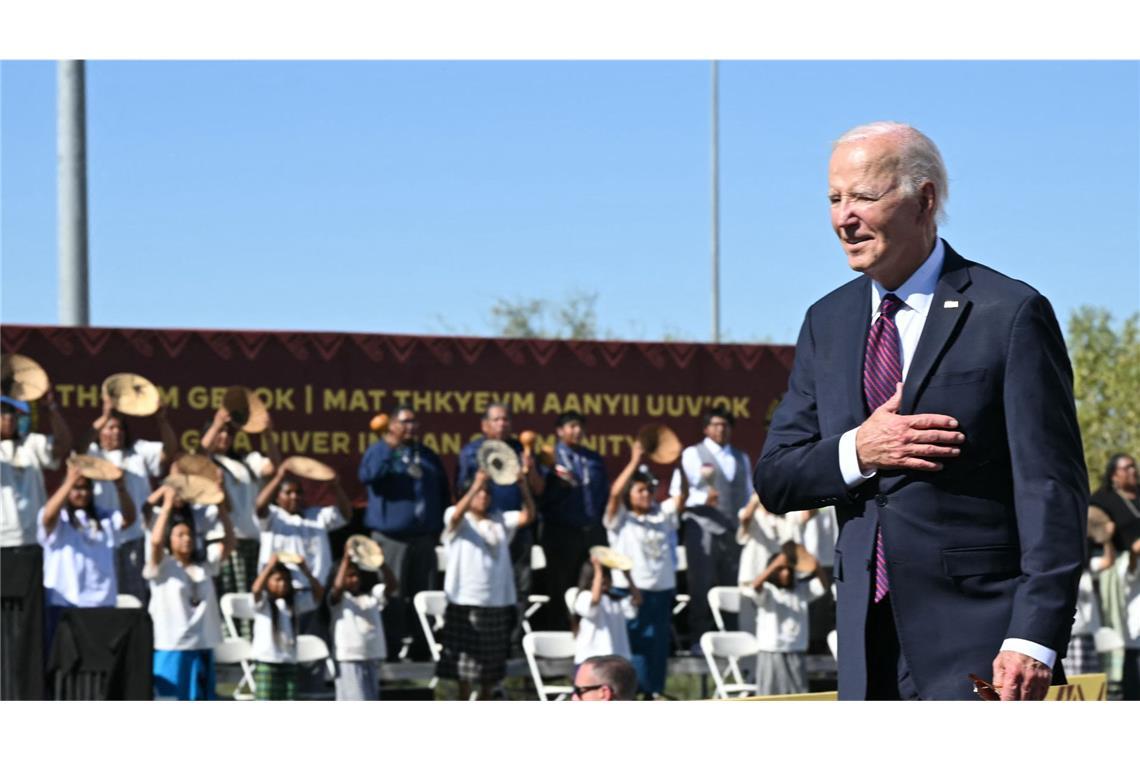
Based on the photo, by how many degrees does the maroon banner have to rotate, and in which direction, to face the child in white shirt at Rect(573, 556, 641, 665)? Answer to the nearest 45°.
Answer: approximately 45° to its left

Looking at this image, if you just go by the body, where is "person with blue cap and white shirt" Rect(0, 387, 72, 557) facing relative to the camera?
toward the camera

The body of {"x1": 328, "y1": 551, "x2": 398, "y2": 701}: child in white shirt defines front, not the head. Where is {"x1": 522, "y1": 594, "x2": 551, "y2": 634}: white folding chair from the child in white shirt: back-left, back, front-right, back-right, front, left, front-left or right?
back-left

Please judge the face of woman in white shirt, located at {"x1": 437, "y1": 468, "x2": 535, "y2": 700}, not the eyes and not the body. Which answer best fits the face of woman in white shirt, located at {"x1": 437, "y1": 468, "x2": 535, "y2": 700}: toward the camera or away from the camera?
toward the camera

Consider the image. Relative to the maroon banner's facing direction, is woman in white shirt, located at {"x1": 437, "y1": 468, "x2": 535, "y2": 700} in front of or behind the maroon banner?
in front

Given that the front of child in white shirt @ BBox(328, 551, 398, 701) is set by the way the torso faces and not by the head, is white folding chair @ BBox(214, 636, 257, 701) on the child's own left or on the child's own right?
on the child's own right

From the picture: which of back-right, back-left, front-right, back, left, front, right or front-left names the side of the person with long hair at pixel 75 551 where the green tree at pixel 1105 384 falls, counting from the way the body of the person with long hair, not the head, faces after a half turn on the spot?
front-right

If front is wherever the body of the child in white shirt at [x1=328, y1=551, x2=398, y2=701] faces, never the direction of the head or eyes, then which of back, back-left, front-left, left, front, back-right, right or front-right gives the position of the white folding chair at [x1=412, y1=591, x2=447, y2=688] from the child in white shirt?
back-left

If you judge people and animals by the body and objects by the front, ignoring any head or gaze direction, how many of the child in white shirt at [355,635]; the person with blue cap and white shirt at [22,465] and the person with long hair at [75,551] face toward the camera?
3

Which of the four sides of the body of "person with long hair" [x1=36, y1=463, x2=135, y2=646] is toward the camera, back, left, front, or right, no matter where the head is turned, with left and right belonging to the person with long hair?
front

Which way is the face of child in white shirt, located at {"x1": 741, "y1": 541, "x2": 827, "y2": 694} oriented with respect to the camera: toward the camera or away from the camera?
toward the camera

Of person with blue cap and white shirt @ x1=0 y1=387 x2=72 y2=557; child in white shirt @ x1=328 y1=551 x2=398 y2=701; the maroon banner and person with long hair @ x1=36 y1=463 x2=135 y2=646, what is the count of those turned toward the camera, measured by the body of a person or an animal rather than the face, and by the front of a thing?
4

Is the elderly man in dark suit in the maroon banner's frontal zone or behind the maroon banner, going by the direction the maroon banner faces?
frontal zone

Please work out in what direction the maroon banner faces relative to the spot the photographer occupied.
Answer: facing the viewer

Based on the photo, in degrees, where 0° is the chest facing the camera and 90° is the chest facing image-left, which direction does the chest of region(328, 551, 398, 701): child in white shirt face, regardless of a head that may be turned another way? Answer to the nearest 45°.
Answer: approximately 0°
